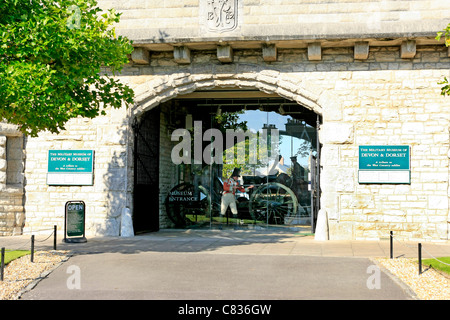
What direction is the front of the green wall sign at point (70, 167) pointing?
toward the camera

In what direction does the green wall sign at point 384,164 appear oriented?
toward the camera

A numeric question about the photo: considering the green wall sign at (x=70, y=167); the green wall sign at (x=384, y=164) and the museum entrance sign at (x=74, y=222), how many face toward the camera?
3

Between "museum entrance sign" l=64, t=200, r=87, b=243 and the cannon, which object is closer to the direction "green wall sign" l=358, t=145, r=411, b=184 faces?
the museum entrance sign

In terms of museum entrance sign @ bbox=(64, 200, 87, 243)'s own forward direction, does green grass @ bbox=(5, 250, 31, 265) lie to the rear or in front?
in front

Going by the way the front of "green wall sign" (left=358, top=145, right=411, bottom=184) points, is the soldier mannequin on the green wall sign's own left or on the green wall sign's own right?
on the green wall sign's own right

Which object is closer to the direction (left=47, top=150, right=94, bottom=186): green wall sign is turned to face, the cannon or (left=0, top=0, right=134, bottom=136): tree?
the tree

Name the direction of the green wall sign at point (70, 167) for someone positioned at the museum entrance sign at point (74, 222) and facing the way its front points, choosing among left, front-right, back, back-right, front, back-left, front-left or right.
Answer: back

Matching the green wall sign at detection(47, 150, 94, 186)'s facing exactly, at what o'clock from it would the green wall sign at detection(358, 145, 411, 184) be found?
the green wall sign at detection(358, 145, 411, 184) is roughly at 10 o'clock from the green wall sign at detection(47, 150, 94, 186).

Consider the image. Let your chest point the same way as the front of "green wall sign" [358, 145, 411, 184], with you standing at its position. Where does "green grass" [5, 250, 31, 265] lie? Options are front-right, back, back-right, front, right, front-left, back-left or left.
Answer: front-right
